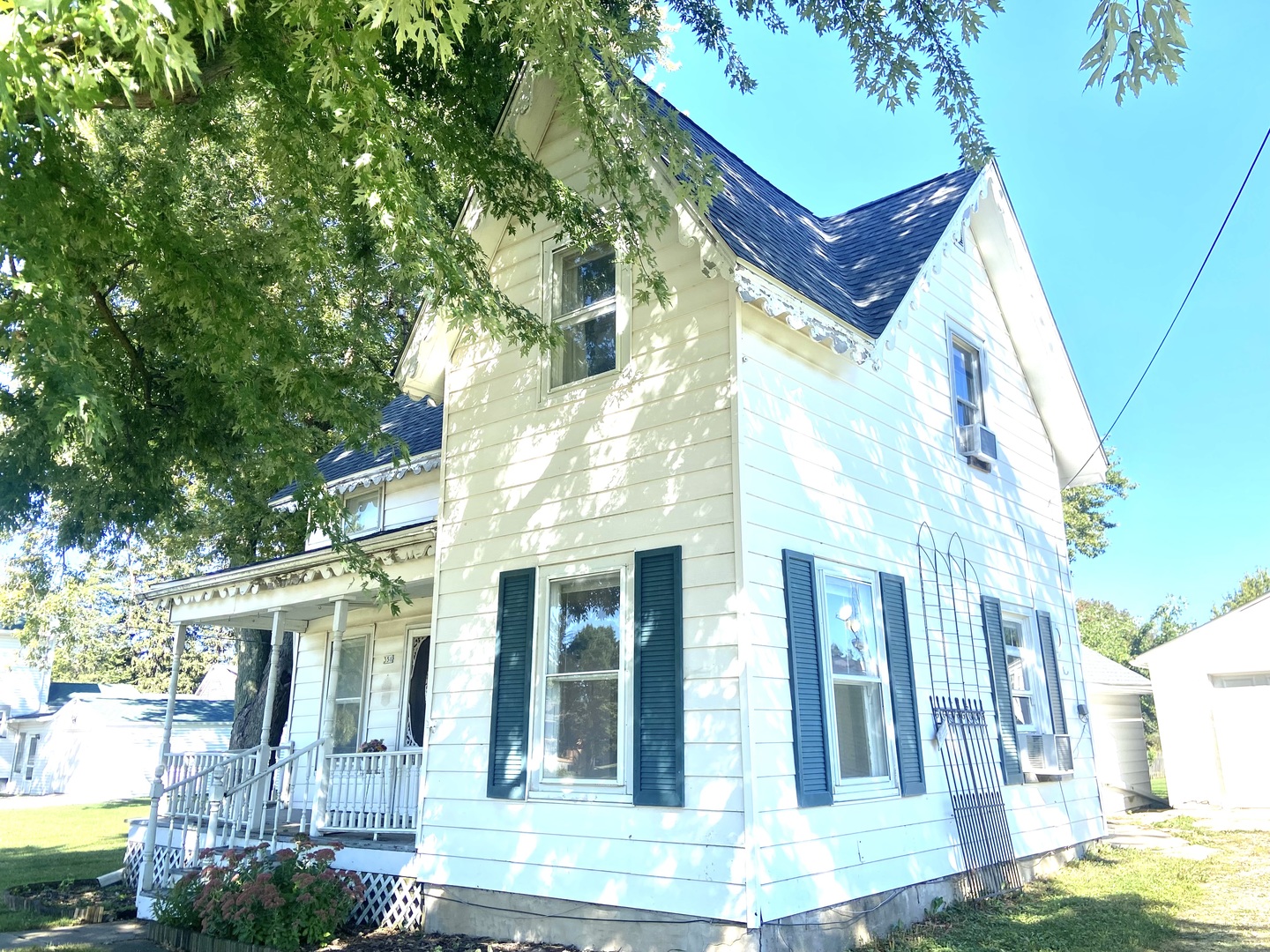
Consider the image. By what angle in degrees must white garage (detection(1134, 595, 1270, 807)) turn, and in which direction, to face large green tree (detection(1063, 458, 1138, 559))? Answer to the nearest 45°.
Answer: approximately 180°

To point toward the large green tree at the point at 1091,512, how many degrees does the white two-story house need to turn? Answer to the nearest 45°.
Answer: approximately 180°

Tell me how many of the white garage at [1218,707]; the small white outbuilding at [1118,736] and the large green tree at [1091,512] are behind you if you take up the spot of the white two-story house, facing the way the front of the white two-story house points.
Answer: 3

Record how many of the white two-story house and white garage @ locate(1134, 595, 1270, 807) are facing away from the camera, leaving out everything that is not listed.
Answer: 0

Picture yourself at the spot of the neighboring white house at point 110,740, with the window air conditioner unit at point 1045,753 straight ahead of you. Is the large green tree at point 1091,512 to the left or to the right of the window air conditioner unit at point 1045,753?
left

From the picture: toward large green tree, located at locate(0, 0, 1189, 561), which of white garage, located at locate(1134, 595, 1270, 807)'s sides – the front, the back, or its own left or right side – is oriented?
front

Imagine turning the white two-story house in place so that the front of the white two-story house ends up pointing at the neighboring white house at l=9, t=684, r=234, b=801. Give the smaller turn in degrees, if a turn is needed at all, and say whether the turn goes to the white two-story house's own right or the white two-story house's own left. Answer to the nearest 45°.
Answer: approximately 90° to the white two-story house's own right

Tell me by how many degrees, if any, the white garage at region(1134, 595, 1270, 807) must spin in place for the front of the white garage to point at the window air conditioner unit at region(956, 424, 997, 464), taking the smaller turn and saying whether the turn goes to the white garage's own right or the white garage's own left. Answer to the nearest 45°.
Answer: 0° — it already faces it

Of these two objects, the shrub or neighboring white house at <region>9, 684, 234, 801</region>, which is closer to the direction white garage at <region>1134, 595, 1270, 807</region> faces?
the shrub

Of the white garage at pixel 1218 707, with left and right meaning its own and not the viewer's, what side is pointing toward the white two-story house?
front

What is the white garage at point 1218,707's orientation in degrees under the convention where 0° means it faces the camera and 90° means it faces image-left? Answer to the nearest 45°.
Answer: approximately 0°

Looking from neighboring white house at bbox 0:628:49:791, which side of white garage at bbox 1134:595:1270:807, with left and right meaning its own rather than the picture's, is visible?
right

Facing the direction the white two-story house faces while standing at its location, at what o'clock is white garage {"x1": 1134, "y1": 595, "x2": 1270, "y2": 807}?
The white garage is roughly at 6 o'clock from the white two-story house.

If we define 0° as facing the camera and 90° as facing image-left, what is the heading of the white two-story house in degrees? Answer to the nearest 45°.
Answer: approximately 45°
